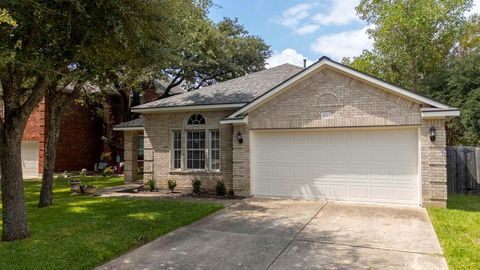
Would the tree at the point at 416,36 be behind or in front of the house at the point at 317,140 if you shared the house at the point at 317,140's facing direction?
behind

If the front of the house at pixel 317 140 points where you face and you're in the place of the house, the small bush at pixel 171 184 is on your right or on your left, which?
on your right

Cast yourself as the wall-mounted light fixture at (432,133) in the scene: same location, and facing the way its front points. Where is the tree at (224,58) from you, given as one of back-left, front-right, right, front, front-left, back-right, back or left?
back-right

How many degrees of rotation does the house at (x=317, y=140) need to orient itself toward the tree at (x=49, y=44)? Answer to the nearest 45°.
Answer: approximately 45° to its right

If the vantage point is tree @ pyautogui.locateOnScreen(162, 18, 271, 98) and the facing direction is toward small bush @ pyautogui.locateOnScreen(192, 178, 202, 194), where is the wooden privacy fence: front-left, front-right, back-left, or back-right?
front-left

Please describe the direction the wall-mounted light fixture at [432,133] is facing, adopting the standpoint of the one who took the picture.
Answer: facing the viewer

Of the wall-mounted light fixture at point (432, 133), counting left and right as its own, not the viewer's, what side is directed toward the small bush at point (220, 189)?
right

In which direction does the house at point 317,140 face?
toward the camera

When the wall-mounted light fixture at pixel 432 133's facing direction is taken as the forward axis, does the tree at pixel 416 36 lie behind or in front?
behind

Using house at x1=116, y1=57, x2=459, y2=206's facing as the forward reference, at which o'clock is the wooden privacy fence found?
The wooden privacy fence is roughly at 8 o'clock from the house.
